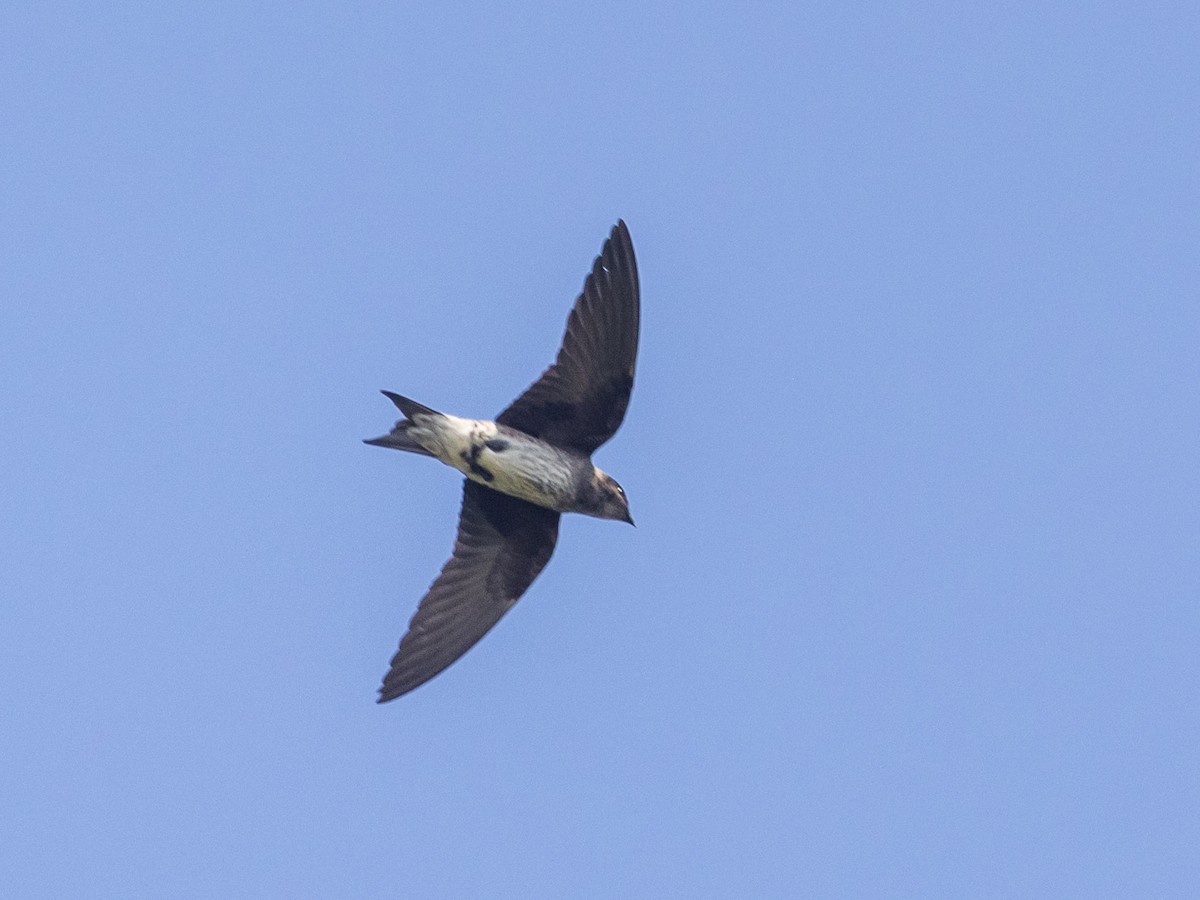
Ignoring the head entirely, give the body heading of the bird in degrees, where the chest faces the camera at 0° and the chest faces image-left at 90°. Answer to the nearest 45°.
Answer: approximately 270°
